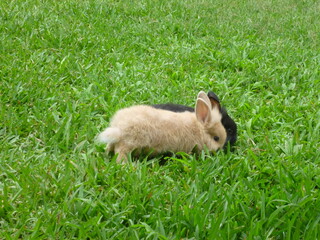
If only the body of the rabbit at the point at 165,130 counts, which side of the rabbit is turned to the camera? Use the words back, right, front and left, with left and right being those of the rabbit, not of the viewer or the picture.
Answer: right
